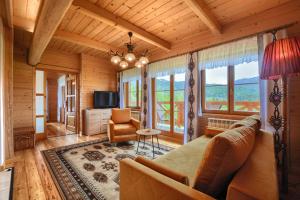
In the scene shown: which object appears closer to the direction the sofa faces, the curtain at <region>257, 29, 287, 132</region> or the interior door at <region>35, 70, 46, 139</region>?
the interior door

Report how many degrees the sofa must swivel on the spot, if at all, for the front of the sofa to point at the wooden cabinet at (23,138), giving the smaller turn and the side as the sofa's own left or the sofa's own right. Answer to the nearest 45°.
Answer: approximately 45° to the sofa's own left

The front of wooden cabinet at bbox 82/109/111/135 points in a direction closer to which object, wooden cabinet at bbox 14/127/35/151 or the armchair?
the armchair

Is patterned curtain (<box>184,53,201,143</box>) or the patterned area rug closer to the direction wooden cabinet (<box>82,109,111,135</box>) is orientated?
the patterned area rug

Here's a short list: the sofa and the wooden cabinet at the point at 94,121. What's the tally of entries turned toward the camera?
1

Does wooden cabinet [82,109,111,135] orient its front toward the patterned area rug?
yes

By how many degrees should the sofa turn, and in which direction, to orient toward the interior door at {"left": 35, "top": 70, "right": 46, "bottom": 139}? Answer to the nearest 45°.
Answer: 0° — it already faces it

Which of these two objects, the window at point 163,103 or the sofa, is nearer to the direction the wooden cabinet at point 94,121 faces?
the sofa

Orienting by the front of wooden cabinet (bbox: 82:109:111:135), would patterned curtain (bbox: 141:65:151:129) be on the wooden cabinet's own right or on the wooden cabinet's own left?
on the wooden cabinet's own left

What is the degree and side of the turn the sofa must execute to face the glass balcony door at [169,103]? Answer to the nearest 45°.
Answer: approximately 45° to its right

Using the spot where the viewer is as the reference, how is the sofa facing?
facing away from the viewer and to the left of the viewer

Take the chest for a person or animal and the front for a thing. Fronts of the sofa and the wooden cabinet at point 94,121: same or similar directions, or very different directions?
very different directions

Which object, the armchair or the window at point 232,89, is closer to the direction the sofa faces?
the armchair
